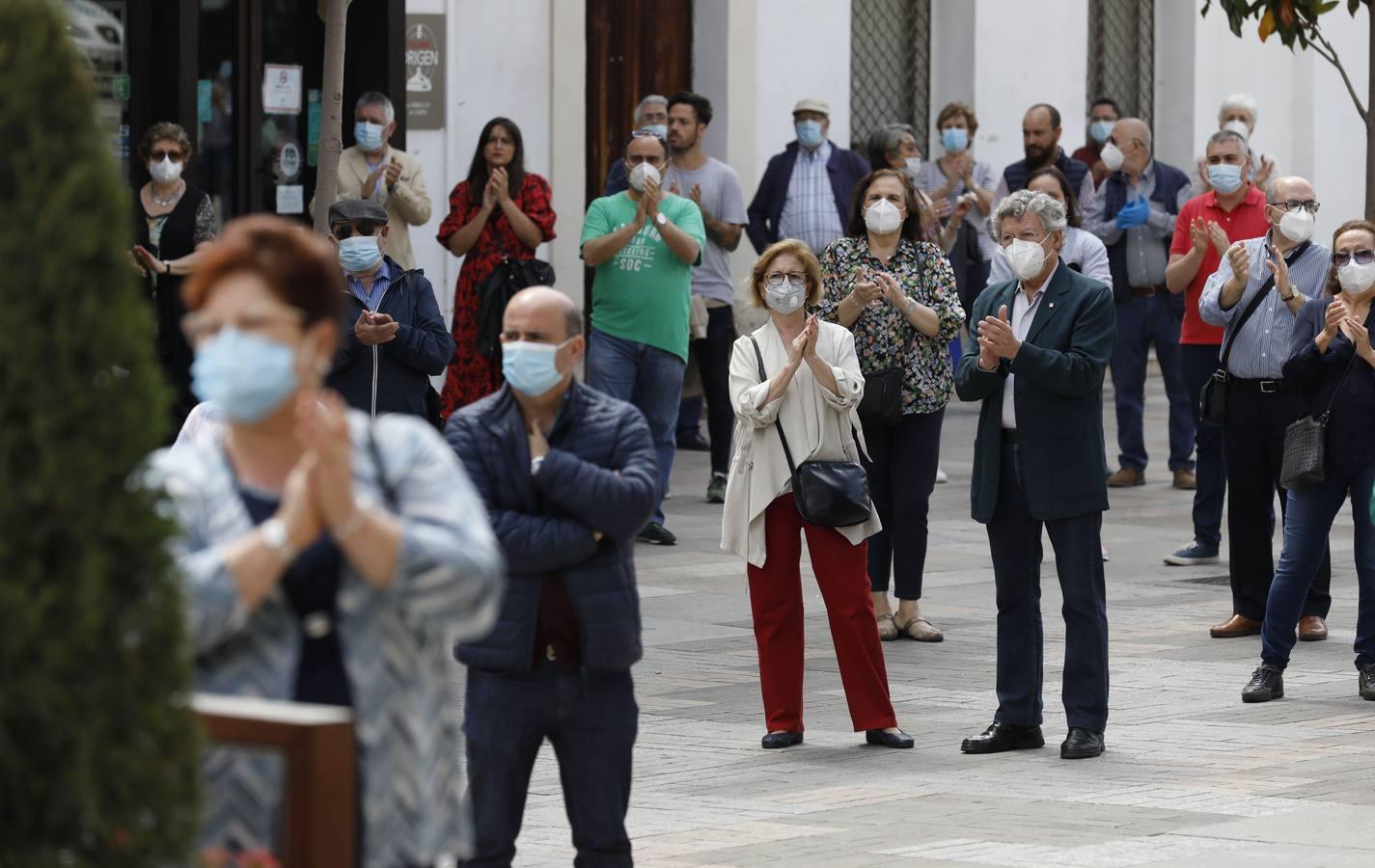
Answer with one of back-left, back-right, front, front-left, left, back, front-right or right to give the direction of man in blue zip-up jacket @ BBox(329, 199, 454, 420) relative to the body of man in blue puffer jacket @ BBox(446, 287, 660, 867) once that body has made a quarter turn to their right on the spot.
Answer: right

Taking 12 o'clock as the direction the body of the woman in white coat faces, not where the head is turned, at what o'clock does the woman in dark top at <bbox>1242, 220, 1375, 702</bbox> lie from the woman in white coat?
The woman in dark top is roughly at 8 o'clock from the woman in white coat.

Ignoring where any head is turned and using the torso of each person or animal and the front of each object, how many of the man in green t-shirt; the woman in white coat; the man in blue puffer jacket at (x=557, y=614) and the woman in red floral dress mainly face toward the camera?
4

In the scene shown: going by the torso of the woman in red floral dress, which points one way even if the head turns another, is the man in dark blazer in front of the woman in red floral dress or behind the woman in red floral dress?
in front

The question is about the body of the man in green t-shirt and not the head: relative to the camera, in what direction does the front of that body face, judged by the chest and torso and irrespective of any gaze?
toward the camera

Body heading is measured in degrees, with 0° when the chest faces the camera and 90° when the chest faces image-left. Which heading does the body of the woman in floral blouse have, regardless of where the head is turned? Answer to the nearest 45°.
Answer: approximately 0°

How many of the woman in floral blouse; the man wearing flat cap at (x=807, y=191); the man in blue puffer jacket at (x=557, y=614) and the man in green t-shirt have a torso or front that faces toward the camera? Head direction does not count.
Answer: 4

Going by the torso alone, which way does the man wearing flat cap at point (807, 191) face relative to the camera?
toward the camera

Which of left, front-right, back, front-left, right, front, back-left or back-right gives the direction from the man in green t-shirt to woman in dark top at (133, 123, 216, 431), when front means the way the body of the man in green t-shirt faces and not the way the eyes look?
right

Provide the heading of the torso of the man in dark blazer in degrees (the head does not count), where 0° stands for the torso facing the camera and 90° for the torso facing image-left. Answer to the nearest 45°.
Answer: approximately 45°

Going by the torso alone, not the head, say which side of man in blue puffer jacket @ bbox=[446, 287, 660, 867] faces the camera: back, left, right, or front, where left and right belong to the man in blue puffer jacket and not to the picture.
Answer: front
